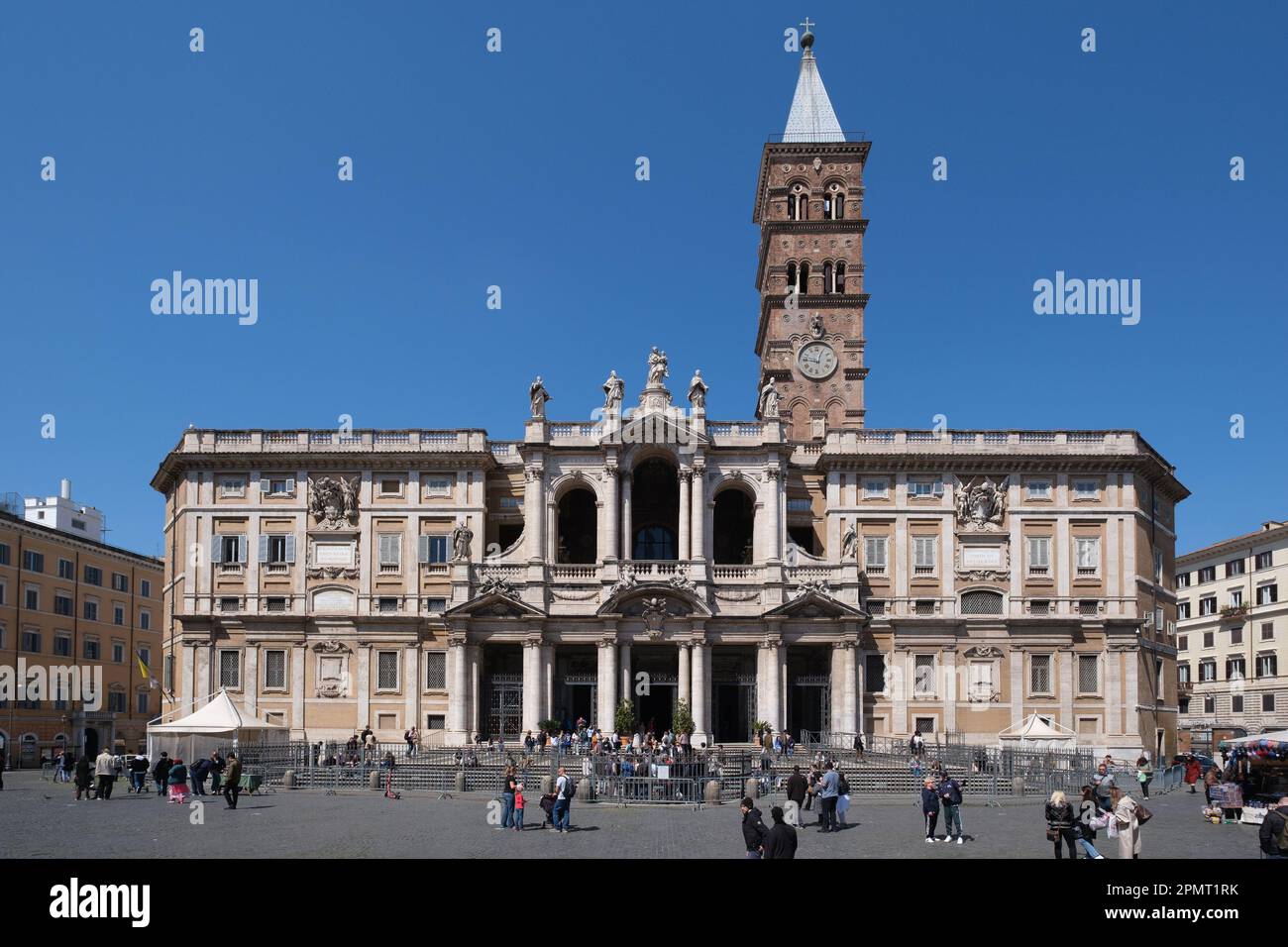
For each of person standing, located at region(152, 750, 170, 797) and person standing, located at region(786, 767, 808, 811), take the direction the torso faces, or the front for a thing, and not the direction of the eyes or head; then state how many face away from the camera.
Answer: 2

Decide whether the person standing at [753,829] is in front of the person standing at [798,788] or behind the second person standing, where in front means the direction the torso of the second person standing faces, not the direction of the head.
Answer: behind

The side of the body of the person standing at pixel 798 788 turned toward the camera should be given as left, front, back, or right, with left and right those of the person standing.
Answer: back

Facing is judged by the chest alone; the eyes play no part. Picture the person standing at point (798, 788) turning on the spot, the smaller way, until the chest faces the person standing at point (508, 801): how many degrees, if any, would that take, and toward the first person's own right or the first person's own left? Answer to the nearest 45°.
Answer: approximately 90° to the first person's own left

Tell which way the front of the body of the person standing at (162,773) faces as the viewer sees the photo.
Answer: away from the camera
